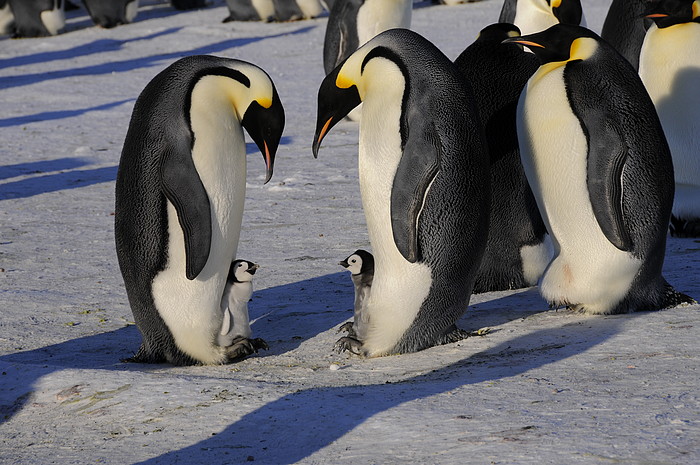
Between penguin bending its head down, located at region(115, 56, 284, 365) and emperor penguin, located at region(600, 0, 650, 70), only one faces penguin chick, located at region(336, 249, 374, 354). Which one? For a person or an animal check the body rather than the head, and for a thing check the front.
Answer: the penguin bending its head down

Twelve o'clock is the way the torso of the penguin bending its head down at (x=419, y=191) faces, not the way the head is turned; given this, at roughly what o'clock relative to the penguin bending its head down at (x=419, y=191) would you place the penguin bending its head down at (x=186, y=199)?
the penguin bending its head down at (x=186, y=199) is roughly at 12 o'clock from the penguin bending its head down at (x=419, y=191).

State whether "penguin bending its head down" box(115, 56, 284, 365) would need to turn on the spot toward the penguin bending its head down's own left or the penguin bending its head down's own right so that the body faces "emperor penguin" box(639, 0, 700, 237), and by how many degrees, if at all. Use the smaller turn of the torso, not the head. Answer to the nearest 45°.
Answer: approximately 45° to the penguin bending its head down's own left

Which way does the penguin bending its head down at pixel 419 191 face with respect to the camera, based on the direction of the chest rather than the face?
to the viewer's left

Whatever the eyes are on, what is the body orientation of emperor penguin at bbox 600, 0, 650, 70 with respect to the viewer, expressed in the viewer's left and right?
facing away from the viewer

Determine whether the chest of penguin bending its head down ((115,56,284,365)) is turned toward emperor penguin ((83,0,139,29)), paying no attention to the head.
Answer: no

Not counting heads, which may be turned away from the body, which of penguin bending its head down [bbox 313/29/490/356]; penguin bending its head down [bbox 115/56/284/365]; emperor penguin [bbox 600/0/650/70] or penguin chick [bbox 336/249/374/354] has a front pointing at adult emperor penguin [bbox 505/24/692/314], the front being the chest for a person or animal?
penguin bending its head down [bbox 115/56/284/365]

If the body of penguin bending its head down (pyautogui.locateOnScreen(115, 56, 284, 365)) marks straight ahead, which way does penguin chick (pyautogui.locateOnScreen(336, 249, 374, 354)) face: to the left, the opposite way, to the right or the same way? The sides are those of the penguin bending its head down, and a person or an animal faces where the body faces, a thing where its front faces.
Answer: the opposite way

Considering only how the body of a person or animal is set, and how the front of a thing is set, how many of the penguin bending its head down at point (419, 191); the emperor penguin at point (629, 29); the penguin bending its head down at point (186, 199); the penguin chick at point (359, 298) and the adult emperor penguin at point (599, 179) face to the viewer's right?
1

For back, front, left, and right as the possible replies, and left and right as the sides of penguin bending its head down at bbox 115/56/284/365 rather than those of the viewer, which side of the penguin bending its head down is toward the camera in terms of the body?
right

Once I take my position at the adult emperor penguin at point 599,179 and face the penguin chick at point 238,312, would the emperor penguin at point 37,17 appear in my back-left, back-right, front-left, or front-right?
front-right

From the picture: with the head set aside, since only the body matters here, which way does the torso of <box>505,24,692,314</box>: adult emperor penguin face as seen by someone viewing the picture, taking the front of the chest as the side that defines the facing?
to the viewer's left

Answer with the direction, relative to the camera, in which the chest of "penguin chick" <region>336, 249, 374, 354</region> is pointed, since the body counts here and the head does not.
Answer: to the viewer's left

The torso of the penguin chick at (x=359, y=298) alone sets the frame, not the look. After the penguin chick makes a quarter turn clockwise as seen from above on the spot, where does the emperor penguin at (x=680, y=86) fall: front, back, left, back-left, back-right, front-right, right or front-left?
front-right

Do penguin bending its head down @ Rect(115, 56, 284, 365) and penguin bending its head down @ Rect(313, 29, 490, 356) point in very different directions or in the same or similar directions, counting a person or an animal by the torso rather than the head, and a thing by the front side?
very different directions

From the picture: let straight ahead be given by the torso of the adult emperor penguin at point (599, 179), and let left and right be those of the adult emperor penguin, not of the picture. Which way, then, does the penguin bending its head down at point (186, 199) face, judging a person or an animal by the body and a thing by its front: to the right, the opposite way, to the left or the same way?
the opposite way

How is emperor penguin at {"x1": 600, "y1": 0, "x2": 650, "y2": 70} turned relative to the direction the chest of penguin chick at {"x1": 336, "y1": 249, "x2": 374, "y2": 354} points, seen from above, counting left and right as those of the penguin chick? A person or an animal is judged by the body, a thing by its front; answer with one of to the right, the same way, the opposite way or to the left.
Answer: to the right
